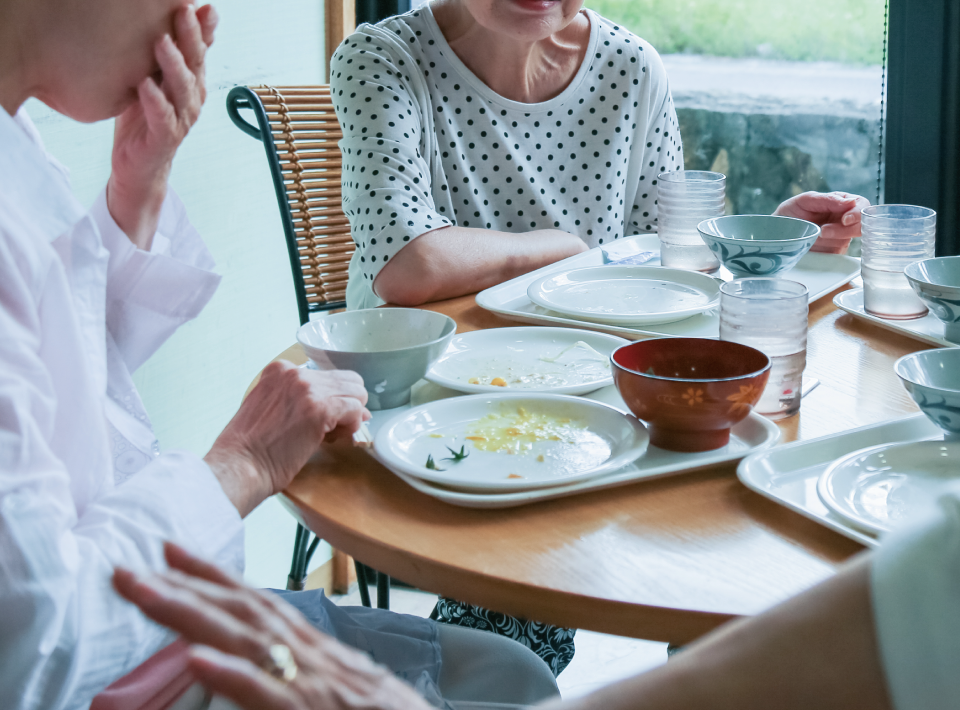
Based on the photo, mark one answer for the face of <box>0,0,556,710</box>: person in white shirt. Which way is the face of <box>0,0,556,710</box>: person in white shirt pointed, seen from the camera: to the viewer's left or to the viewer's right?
to the viewer's right

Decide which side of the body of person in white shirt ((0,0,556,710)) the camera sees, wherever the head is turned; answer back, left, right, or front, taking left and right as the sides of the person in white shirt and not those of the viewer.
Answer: right
